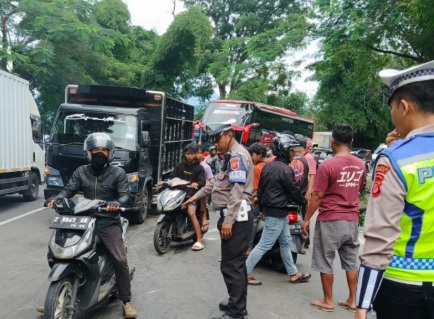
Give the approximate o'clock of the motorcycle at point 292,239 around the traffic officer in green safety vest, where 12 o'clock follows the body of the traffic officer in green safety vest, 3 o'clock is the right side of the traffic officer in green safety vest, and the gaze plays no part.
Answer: The motorcycle is roughly at 1 o'clock from the traffic officer in green safety vest.

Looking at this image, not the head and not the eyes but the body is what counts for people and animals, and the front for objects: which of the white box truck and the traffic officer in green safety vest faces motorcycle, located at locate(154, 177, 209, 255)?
the traffic officer in green safety vest

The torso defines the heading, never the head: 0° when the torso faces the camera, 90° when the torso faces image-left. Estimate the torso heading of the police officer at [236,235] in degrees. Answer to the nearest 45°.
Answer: approximately 90°

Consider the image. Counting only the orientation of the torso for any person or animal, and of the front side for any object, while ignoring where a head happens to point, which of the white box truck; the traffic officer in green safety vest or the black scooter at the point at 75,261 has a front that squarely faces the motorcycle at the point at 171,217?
the traffic officer in green safety vest

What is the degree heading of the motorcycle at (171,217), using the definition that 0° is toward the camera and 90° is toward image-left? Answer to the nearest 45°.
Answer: approximately 45°

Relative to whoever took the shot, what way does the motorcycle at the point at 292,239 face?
facing away from the viewer and to the left of the viewer

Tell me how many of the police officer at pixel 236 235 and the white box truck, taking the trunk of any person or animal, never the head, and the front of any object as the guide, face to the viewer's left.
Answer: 1

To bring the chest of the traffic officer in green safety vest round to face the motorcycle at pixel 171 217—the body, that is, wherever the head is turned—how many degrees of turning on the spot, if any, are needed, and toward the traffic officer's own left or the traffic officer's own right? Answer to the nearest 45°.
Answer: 0° — they already face it

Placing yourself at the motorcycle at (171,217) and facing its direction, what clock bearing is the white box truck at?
The white box truck is roughly at 3 o'clock from the motorcycle.
